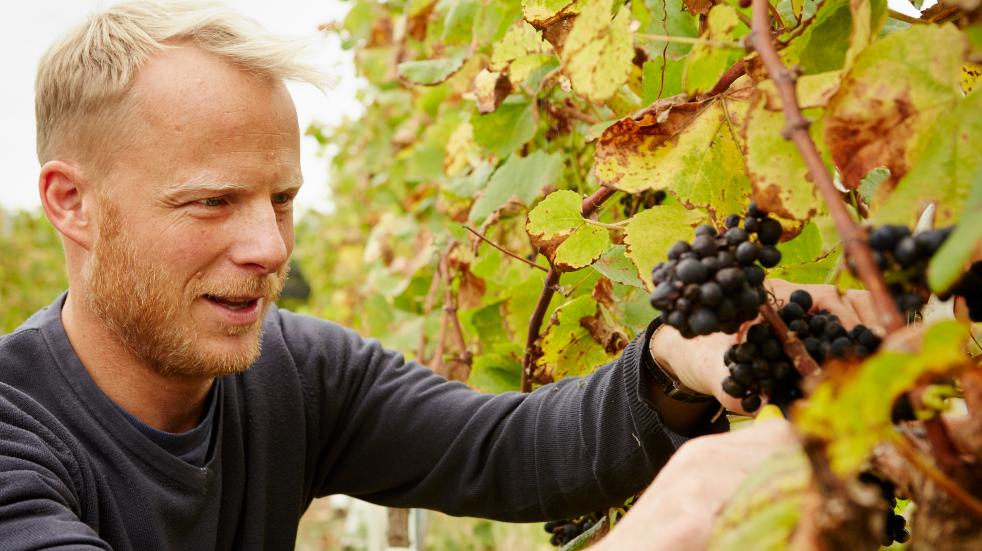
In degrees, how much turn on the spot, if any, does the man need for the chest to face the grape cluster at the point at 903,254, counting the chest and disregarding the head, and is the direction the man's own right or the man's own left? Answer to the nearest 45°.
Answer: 0° — they already face it

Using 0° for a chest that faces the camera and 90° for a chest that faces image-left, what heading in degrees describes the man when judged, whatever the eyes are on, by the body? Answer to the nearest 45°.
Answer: approximately 315°
